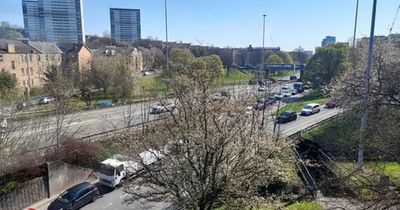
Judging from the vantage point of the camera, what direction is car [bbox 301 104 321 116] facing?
facing the viewer and to the left of the viewer

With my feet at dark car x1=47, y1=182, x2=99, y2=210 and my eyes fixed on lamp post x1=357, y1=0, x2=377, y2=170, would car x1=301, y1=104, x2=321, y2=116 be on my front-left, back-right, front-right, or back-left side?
front-left

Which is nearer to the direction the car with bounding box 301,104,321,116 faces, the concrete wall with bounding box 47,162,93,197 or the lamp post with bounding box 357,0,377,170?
the concrete wall

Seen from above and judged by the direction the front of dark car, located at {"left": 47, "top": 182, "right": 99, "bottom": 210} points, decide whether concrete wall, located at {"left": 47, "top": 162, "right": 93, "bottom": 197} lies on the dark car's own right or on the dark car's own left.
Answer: on the dark car's own right

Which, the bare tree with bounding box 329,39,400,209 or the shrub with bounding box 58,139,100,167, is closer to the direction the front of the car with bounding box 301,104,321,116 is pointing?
the shrub

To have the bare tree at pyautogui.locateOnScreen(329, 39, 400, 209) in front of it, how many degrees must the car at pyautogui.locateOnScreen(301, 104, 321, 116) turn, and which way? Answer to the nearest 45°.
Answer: approximately 45° to its left

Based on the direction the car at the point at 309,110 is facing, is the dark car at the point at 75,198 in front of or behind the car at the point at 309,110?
in front

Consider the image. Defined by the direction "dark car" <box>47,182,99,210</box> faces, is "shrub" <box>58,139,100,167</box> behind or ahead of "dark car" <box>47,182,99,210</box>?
behind

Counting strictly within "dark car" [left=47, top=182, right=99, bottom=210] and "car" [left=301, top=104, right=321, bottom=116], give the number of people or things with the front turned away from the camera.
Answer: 0
